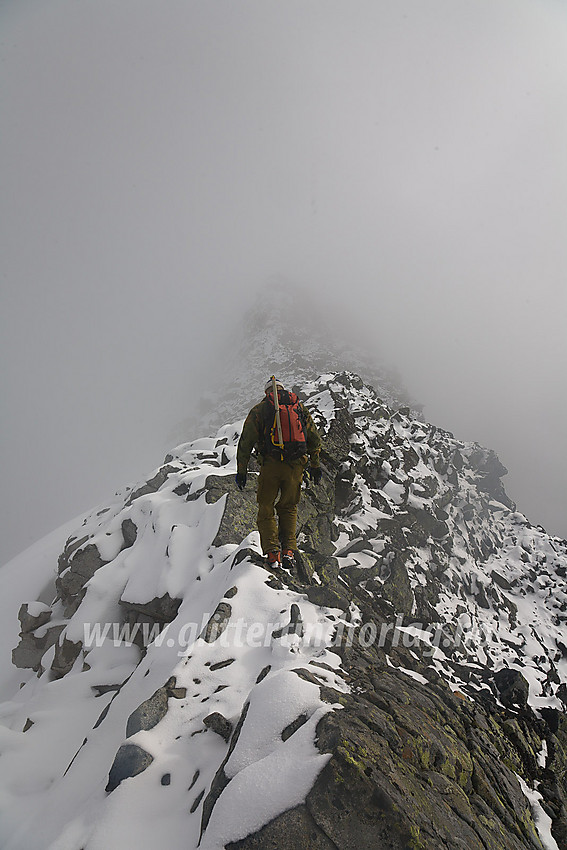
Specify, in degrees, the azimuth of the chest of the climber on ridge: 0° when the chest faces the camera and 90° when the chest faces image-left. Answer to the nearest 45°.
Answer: approximately 180°
